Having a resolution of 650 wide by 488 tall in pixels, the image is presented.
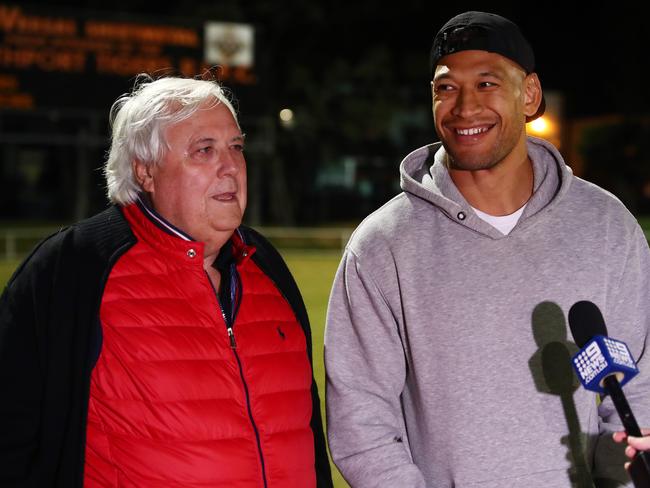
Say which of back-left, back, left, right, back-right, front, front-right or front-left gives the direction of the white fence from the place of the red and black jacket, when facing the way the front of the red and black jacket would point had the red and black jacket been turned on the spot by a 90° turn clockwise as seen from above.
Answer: back-right

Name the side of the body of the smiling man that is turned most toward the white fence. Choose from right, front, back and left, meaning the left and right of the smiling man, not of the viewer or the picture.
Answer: back

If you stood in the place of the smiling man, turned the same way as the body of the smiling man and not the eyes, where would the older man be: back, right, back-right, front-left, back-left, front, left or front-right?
right

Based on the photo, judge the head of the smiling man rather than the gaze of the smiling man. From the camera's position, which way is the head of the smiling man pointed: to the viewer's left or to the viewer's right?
to the viewer's left

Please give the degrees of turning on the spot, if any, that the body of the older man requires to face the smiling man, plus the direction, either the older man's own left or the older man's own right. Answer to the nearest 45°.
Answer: approximately 45° to the older man's own left

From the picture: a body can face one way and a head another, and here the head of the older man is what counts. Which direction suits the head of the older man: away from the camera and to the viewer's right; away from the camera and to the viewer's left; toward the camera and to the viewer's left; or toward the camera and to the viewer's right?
toward the camera and to the viewer's right

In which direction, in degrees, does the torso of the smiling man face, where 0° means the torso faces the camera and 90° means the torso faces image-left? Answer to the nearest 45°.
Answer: approximately 0°

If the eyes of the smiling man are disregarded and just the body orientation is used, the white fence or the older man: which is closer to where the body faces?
the older man

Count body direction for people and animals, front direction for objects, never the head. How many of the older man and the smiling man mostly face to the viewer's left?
0

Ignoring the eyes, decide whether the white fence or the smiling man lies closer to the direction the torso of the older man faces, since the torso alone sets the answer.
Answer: the smiling man

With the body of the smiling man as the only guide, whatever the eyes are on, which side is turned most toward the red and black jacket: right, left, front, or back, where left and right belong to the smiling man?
right

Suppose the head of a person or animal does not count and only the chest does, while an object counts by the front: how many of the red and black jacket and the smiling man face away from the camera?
0

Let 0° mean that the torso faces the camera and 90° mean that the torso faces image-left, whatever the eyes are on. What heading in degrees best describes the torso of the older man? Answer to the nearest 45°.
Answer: approximately 315°
